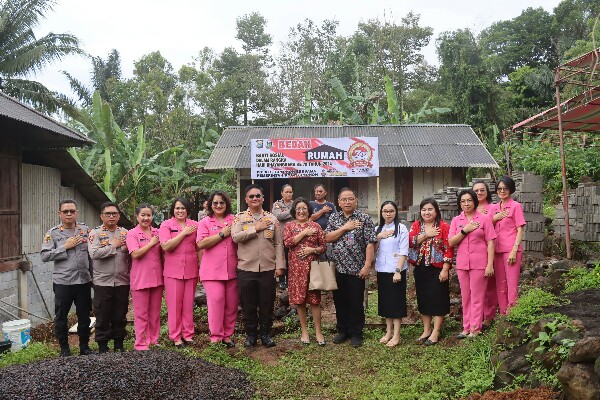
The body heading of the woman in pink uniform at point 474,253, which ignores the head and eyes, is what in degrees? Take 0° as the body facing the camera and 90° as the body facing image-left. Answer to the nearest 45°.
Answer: approximately 45°

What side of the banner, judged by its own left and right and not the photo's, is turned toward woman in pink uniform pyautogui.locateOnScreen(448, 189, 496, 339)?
front

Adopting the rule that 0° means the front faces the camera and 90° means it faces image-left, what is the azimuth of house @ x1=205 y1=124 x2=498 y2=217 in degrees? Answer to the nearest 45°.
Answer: approximately 0°

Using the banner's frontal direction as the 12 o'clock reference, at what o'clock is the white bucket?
The white bucket is roughly at 1 o'clock from the banner.

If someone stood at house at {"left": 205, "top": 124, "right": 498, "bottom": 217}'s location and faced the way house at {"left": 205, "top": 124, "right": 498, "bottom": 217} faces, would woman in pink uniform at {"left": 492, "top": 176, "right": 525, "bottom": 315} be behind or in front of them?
in front

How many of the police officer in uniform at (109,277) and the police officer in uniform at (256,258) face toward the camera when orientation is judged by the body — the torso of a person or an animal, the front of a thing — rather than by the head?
2

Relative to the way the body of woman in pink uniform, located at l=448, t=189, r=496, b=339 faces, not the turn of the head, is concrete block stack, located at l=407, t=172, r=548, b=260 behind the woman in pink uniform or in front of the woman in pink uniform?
behind

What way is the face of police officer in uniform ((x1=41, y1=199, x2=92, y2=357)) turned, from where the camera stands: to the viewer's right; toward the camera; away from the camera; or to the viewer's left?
toward the camera

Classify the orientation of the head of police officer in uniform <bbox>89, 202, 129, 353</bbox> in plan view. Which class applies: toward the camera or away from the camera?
toward the camera

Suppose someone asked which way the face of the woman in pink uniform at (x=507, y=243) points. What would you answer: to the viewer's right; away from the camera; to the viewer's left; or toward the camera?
toward the camera

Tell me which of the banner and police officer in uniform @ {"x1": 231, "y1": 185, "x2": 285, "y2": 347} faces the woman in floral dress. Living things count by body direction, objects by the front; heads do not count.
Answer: the banner

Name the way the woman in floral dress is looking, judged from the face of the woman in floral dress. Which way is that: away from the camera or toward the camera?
toward the camera

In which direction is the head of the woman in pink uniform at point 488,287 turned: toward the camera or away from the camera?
toward the camera

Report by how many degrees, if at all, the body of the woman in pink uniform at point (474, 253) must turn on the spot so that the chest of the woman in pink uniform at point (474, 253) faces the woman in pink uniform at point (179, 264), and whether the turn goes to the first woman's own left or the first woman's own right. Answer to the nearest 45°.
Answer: approximately 45° to the first woman's own right

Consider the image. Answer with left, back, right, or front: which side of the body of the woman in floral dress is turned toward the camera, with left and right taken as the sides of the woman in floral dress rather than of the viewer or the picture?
front

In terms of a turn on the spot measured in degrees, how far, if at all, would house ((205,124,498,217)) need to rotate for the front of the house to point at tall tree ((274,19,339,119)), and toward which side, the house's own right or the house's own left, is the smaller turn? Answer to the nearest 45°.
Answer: approximately 180°

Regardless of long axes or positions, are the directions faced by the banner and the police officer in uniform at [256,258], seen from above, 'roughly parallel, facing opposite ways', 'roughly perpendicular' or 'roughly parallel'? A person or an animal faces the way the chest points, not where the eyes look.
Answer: roughly parallel
